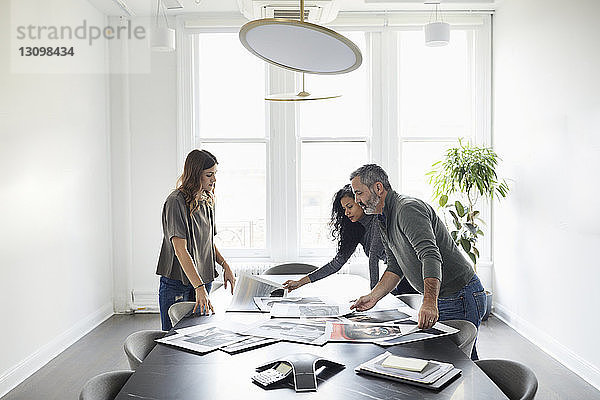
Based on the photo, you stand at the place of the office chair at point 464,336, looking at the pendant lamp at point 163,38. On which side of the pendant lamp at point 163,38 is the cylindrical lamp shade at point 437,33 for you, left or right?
right

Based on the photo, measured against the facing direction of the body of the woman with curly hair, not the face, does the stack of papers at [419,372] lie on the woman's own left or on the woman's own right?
on the woman's own left

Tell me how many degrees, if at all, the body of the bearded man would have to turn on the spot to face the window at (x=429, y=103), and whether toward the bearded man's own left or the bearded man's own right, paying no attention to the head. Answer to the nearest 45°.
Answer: approximately 90° to the bearded man's own right

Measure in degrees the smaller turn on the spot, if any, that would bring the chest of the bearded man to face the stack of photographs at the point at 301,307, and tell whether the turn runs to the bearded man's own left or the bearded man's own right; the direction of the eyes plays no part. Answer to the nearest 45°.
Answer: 0° — they already face it

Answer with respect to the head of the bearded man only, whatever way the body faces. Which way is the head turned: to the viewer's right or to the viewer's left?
to the viewer's left

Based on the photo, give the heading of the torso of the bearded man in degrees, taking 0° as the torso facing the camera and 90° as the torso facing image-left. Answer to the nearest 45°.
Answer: approximately 90°

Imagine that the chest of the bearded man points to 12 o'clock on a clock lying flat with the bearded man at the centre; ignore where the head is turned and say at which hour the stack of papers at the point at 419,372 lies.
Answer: The stack of papers is roughly at 9 o'clock from the bearded man.

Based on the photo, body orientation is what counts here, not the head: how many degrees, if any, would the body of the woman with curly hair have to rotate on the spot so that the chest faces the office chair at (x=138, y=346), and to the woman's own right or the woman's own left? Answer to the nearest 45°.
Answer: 0° — they already face it

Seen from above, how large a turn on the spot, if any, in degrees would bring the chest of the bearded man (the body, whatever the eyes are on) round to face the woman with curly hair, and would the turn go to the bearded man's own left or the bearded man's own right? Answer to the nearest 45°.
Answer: approximately 45° to the bearded man's own right
